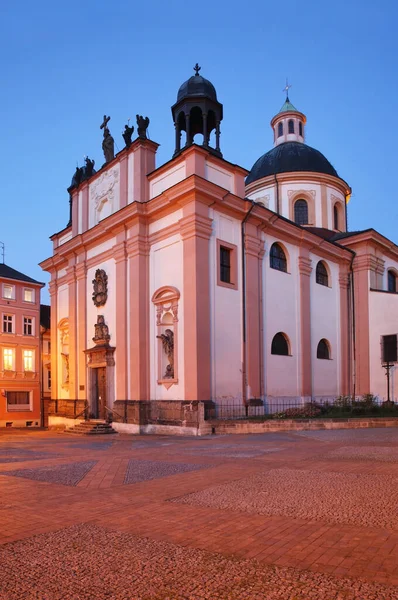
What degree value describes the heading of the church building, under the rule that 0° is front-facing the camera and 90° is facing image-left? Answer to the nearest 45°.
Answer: approximately 45°

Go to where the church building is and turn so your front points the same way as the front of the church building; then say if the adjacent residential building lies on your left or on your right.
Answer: on your right
